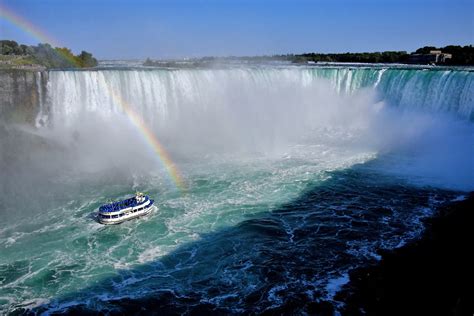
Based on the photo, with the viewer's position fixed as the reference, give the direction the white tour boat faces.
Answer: facing away from the viewer and to the right of the viewer

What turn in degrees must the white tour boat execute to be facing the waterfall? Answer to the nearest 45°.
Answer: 0° — it already faces it
